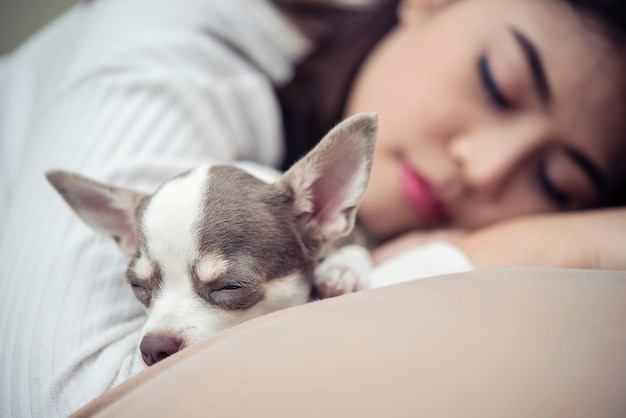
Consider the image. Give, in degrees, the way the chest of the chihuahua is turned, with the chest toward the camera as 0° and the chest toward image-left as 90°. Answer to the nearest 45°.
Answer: approximately 45°
